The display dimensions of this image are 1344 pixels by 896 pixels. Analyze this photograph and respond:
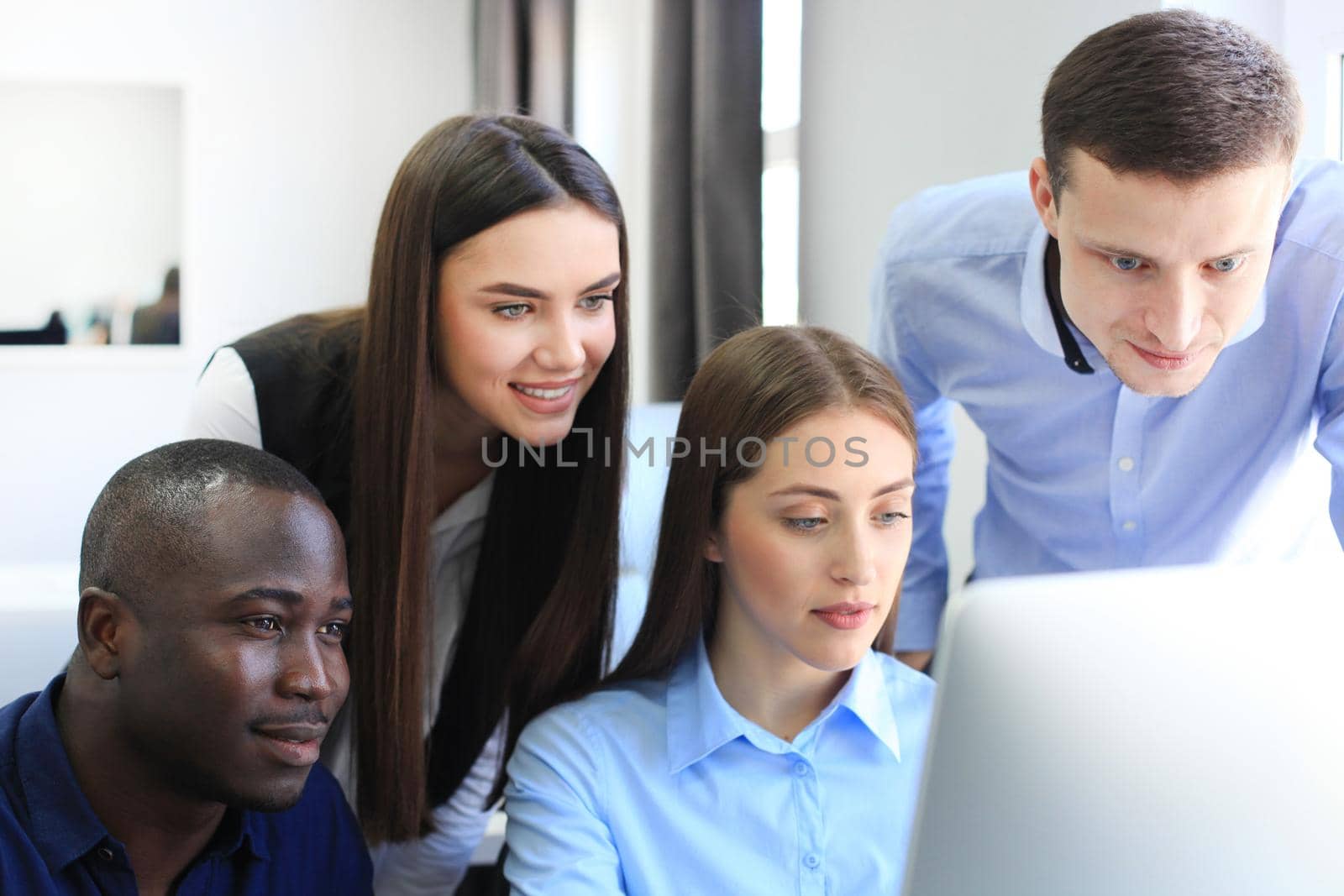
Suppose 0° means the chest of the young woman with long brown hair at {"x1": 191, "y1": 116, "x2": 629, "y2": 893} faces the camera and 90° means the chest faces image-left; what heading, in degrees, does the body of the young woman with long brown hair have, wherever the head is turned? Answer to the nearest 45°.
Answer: approximately 315°

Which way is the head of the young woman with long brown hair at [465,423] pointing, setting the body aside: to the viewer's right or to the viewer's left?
to the viewer's right

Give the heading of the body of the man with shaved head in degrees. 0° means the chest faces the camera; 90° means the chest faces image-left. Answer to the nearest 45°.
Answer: approximately 315°

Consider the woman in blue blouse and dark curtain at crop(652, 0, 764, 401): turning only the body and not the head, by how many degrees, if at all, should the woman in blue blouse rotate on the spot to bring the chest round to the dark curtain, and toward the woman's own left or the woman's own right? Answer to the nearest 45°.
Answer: approximately 135° to the woman's own left

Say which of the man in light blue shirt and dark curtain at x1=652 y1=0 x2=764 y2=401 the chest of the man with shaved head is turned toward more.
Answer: the man in light blue shirt

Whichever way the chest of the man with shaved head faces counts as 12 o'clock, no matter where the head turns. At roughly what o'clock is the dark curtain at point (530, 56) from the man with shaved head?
The dark curtain is roughly at 8 o'clock from the man with shaved head.
